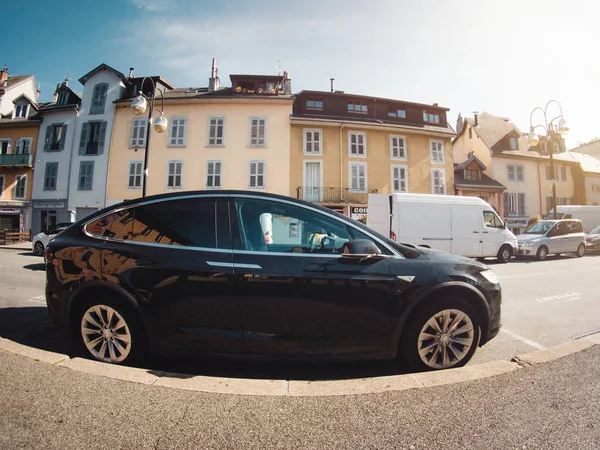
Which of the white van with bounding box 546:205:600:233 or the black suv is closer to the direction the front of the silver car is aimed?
the black suv

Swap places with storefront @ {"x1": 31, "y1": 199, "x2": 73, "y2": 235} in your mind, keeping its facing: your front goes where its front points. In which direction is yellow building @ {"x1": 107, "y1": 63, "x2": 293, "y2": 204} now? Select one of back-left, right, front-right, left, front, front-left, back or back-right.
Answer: front-left

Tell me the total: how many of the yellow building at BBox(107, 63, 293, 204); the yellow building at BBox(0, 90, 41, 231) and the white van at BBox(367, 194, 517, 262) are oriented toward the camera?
2

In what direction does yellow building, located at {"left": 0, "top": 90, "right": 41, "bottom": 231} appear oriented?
toward the camera

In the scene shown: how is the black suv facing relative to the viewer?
to the viewer's right

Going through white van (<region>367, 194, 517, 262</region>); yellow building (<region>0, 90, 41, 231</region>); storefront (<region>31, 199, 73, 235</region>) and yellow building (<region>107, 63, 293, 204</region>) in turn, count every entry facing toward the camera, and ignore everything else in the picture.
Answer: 3

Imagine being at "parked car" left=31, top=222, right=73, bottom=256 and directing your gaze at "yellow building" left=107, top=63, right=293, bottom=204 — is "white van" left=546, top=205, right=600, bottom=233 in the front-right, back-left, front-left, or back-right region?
front-right

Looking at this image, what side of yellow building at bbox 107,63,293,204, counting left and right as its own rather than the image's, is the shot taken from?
front

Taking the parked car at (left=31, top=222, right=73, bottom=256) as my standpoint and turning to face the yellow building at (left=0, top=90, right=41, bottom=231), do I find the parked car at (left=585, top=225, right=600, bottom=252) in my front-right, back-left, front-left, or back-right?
back-right

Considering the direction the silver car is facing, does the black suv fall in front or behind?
in front

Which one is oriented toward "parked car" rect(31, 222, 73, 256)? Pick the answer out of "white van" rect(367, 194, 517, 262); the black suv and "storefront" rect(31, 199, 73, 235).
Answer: the storefront

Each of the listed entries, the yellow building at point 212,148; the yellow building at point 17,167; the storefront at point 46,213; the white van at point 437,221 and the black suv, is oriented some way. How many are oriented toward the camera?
3
